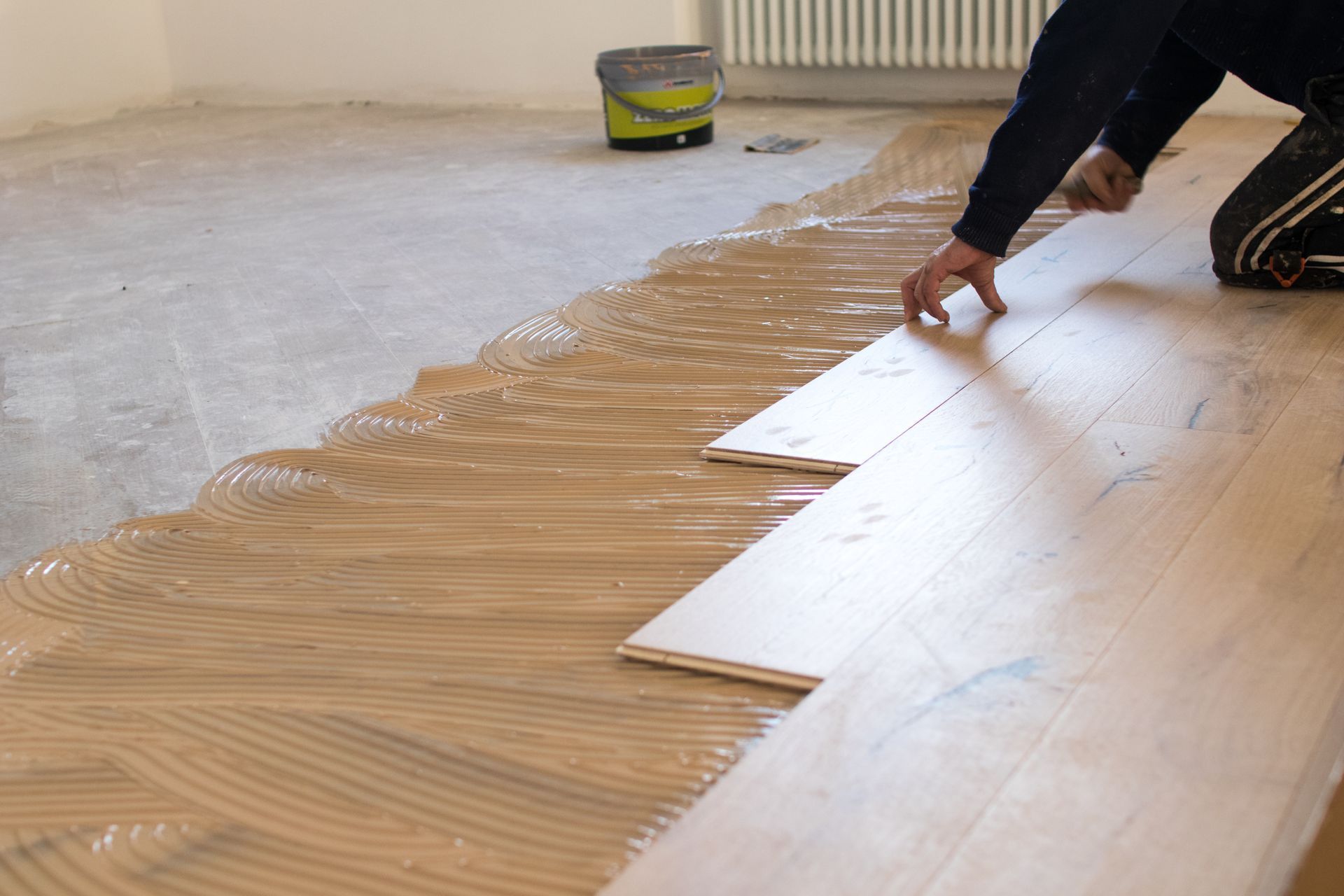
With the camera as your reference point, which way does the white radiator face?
facing the viewer

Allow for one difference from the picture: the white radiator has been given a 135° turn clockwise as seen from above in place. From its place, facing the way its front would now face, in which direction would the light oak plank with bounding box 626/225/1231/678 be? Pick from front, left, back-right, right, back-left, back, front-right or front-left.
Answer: back-left

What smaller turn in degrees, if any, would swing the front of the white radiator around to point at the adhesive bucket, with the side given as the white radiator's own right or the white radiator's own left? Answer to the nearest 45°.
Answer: approximately 45° to the white radiator's own right

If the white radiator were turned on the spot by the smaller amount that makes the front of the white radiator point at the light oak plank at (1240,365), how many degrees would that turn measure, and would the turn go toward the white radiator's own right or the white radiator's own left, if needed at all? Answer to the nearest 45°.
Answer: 0° — it already faces it

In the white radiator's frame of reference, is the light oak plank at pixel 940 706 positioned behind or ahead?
ahead

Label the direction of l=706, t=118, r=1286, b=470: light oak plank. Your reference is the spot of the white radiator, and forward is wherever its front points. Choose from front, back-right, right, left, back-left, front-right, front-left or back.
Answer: front

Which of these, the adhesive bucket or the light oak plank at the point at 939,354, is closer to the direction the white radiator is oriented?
the light oak plank
